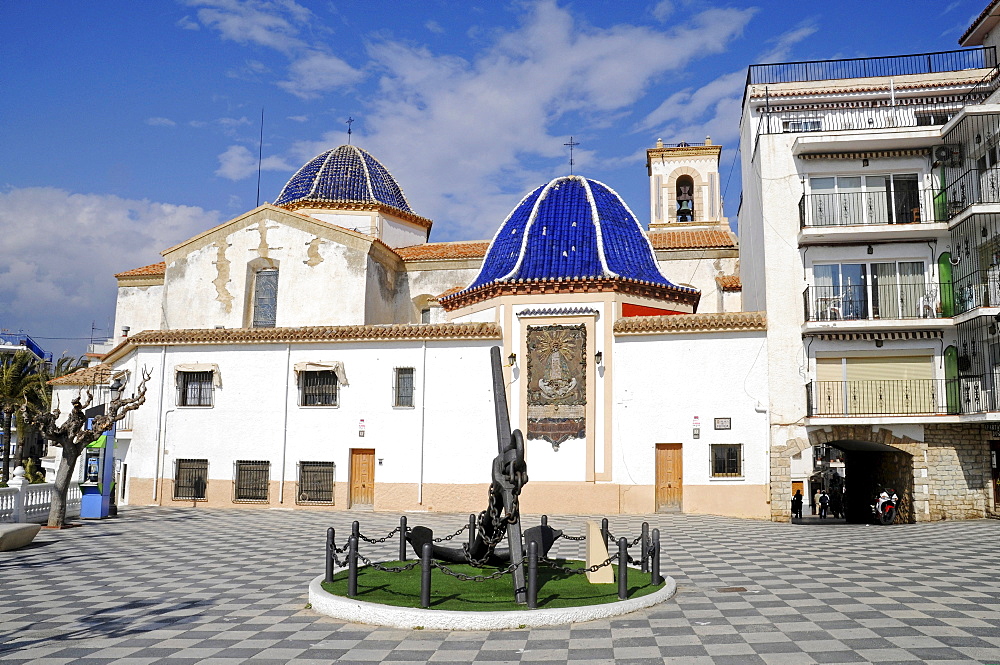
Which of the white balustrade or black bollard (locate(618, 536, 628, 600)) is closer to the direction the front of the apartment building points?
the black bollard

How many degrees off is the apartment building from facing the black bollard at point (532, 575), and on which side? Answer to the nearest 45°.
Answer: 0° — it already faces it

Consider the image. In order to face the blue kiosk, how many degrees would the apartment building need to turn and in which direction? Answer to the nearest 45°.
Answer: approximately 45° to its right

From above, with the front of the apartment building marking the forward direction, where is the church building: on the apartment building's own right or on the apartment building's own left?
on the apartment building's own right

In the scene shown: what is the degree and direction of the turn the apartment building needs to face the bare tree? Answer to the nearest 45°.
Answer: approximately 45° to its right

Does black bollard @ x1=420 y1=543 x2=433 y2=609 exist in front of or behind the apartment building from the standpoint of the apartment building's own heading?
in front

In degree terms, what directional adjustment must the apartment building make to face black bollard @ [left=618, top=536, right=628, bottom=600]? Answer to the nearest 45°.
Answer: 0° — it already faces it

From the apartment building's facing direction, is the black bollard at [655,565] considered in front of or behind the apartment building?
in front

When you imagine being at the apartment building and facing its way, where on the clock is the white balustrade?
The white balustrade is roughly at 2 o'clock from the apartment building.

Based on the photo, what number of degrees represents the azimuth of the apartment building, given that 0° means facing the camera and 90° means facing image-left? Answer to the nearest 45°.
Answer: approximately 0°
